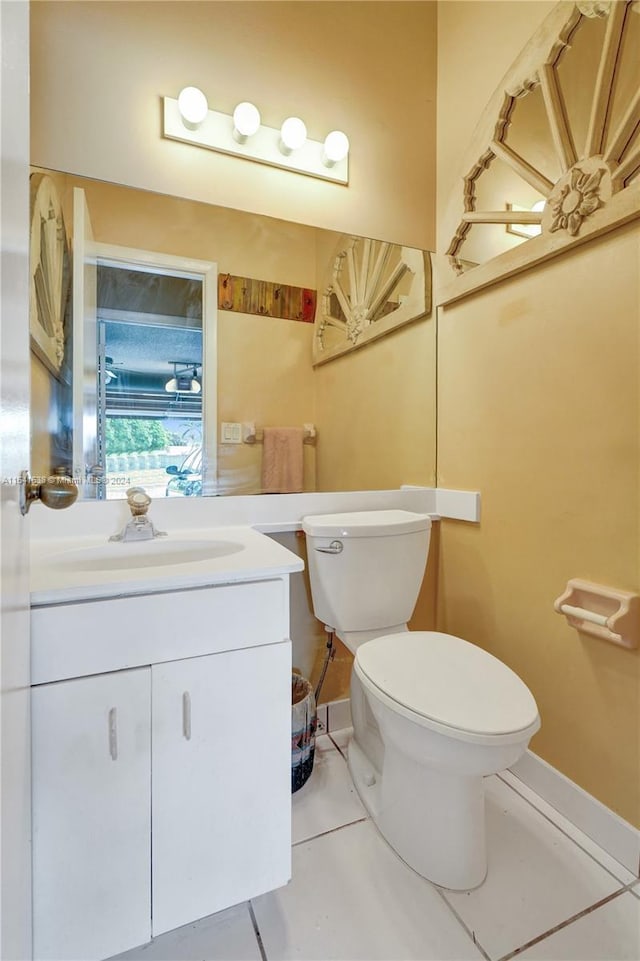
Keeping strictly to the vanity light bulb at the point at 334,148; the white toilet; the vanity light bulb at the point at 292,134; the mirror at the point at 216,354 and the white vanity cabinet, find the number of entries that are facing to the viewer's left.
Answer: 0

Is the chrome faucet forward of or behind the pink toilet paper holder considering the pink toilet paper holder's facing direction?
forward

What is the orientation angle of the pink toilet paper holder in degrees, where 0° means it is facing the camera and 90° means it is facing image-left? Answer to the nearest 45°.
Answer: approximately 45°

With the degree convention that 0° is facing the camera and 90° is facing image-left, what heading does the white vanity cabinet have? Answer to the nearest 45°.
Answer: approximately 315°

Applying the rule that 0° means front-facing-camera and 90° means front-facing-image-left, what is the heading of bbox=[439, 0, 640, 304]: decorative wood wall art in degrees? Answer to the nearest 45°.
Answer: approximately 45°

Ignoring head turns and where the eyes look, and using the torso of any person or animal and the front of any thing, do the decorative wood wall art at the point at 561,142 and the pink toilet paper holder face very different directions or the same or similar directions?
same or similar directions
